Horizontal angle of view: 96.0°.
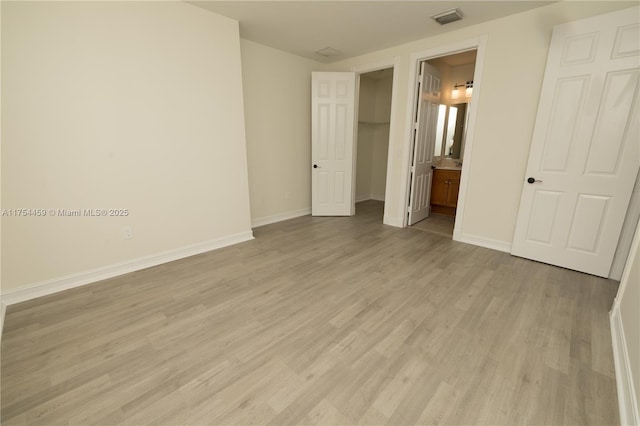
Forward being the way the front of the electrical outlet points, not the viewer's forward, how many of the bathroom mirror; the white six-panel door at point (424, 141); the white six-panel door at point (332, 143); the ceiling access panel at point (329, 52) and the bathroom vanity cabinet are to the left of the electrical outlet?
5

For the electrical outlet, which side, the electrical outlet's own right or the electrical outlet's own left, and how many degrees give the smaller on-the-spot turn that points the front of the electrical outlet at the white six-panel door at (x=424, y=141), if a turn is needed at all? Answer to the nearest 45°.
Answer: approximately 90° to the electrical outlet's own left

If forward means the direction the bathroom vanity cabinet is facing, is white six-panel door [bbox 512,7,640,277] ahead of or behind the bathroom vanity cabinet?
ahead

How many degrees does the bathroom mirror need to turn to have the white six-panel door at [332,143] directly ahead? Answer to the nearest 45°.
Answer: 0° — it already faces it

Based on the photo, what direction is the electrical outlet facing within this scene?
toward the camera

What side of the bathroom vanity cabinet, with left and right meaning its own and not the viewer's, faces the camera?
front

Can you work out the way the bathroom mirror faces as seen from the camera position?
facing the viewer and to the left of the viewer

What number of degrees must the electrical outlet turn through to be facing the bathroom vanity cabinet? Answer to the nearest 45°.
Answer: approximately 90° to its left

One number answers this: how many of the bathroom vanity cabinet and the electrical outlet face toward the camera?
2

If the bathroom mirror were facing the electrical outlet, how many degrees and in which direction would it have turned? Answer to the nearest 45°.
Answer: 0° — it already faces it

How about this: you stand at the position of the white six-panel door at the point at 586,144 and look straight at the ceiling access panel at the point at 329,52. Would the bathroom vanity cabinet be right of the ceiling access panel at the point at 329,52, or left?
right

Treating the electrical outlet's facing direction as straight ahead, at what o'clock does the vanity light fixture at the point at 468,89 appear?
The vanity light fixture is roughly at 9 o'clock from the electrical outlet.

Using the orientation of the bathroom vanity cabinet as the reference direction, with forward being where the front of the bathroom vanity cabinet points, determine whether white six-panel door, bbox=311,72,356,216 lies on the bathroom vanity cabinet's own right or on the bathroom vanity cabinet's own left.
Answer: on the bathroom vanity cabinet's own right

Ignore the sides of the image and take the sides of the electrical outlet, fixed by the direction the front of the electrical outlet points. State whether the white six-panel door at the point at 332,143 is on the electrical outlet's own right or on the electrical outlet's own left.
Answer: on the electrical outlet's own left

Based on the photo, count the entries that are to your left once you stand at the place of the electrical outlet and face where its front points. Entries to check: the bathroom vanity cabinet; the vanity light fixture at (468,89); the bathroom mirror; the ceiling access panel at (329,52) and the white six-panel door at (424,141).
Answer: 5

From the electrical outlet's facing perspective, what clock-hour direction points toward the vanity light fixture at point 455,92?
The vanity light fixture is roughly at 9 o'clock from the electrical outlet.

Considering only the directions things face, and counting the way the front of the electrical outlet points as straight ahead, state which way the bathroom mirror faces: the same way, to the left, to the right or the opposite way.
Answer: to the right
